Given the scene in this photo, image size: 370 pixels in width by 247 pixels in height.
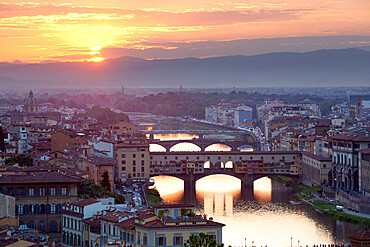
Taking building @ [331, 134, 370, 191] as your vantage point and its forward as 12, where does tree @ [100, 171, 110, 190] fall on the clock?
The tree is roughly at 12 o'clock from the building.

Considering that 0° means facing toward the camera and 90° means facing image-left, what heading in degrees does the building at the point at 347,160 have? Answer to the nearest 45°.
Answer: approximately 45°

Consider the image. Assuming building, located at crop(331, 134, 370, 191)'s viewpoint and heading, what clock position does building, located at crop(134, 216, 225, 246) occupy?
building, located at crop(134, 216, 225, 246) is roughly at 11 o'clock from building, located at crop(331, 134, 370, 191).

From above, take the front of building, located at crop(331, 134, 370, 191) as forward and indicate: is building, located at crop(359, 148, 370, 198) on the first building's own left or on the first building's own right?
on the first building's own left

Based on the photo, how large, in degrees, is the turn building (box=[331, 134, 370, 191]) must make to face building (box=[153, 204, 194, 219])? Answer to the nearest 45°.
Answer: approximately 45° to its left

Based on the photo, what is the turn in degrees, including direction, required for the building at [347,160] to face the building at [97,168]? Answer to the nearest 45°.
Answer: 0° — it already faces it
